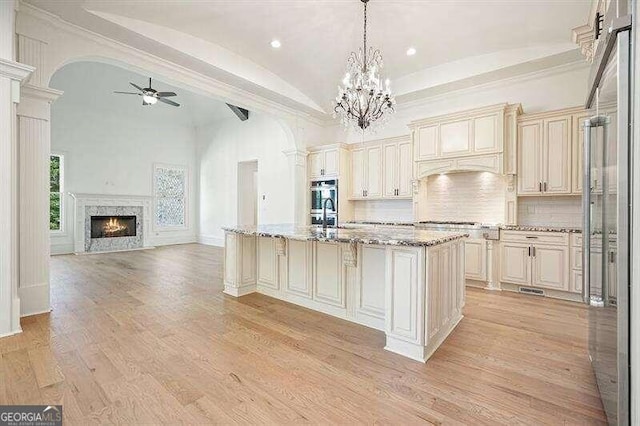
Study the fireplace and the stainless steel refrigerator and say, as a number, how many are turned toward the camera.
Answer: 1

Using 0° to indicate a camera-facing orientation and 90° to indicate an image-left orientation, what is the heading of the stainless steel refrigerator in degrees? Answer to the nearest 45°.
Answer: approximately 90°

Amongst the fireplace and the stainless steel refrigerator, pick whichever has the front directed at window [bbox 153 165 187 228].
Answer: the stainless steel refrigerator

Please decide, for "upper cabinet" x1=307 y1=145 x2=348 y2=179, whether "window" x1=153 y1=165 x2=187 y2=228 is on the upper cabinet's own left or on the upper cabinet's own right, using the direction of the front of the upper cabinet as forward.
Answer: on the upper cabinet's own right

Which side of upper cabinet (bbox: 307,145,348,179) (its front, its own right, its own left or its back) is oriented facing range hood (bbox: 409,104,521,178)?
left

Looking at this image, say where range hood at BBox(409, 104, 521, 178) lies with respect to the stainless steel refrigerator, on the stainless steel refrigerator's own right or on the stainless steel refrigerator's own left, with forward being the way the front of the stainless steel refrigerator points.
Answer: on the stainless steel refrigerator's own right

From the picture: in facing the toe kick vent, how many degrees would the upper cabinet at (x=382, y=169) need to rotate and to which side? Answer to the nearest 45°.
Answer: approximately 90° to its left

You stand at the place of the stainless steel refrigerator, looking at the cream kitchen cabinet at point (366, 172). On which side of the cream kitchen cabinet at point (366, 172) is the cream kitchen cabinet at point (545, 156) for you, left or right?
right

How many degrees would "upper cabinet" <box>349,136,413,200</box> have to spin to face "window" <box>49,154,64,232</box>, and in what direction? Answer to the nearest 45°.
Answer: approximately 45° to its right

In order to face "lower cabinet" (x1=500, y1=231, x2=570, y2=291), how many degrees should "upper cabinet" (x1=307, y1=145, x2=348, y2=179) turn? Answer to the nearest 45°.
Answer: approximately 90° to its left

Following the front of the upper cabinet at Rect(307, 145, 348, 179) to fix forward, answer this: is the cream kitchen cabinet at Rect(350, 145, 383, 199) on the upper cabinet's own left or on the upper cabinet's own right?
on the upper cabinet's own left

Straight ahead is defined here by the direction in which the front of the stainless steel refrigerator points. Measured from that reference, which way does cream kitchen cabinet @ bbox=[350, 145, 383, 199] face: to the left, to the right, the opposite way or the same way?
to the left
